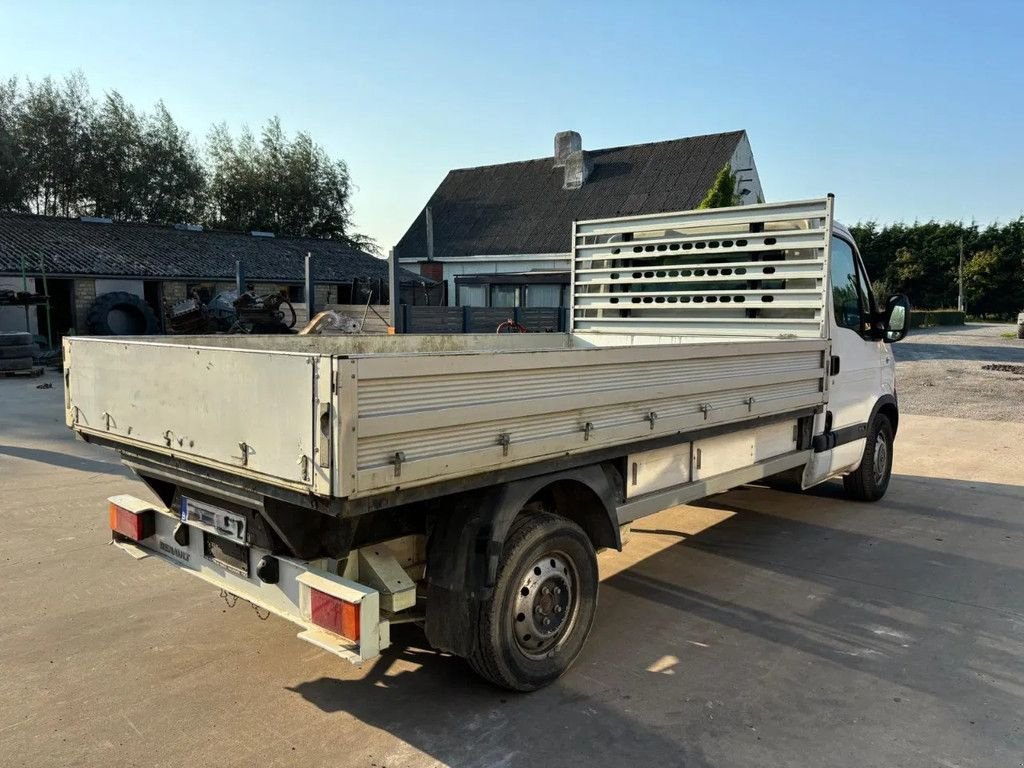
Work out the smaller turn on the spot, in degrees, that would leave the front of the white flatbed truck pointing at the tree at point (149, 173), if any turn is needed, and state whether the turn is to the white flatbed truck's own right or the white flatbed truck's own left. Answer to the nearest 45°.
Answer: approximately 90° to the white flatbed truck's own left

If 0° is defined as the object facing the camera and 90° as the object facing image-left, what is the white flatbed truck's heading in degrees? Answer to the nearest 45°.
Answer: approximately 225°

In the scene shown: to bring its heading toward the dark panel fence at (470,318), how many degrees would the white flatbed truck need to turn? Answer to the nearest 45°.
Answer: approximately 45° to its left

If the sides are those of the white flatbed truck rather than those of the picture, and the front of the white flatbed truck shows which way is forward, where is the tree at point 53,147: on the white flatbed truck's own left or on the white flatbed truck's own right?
on the white flatbed truck's own left

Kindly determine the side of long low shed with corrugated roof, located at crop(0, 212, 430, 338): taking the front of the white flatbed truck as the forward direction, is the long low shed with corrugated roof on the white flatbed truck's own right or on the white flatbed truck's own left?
on the white flatbed truck's own left

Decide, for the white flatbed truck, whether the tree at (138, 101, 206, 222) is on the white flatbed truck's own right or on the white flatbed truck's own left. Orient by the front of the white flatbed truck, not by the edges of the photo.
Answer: on the white flatbed truck's own left

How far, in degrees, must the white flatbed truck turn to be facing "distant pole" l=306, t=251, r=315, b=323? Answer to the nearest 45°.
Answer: approximately 45° to its left

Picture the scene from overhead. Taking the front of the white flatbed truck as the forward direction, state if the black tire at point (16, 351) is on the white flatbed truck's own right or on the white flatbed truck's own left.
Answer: on the white flatbed truck's own left
